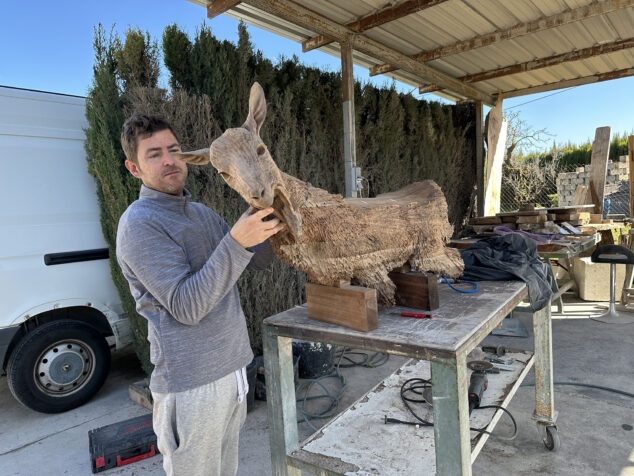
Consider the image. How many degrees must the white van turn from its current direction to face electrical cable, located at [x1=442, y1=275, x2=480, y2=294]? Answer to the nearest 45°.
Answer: approximately 135° to its left

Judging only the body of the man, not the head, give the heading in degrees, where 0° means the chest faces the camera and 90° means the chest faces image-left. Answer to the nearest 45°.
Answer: approximately 315°

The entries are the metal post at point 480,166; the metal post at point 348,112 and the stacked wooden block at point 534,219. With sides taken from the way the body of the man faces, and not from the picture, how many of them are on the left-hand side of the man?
3

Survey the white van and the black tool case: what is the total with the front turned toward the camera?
1

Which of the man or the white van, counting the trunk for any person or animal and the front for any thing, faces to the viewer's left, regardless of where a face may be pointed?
the white van

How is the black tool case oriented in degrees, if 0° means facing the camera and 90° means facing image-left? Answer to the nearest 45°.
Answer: approximately 0°

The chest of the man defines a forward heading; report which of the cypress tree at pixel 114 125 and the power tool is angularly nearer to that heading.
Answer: the power tool

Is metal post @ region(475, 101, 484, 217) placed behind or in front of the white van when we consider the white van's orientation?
behind

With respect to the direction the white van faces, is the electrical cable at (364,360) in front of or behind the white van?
behind

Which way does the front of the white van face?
to the viewer's left

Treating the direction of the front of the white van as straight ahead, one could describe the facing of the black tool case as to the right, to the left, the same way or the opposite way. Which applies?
to the left
